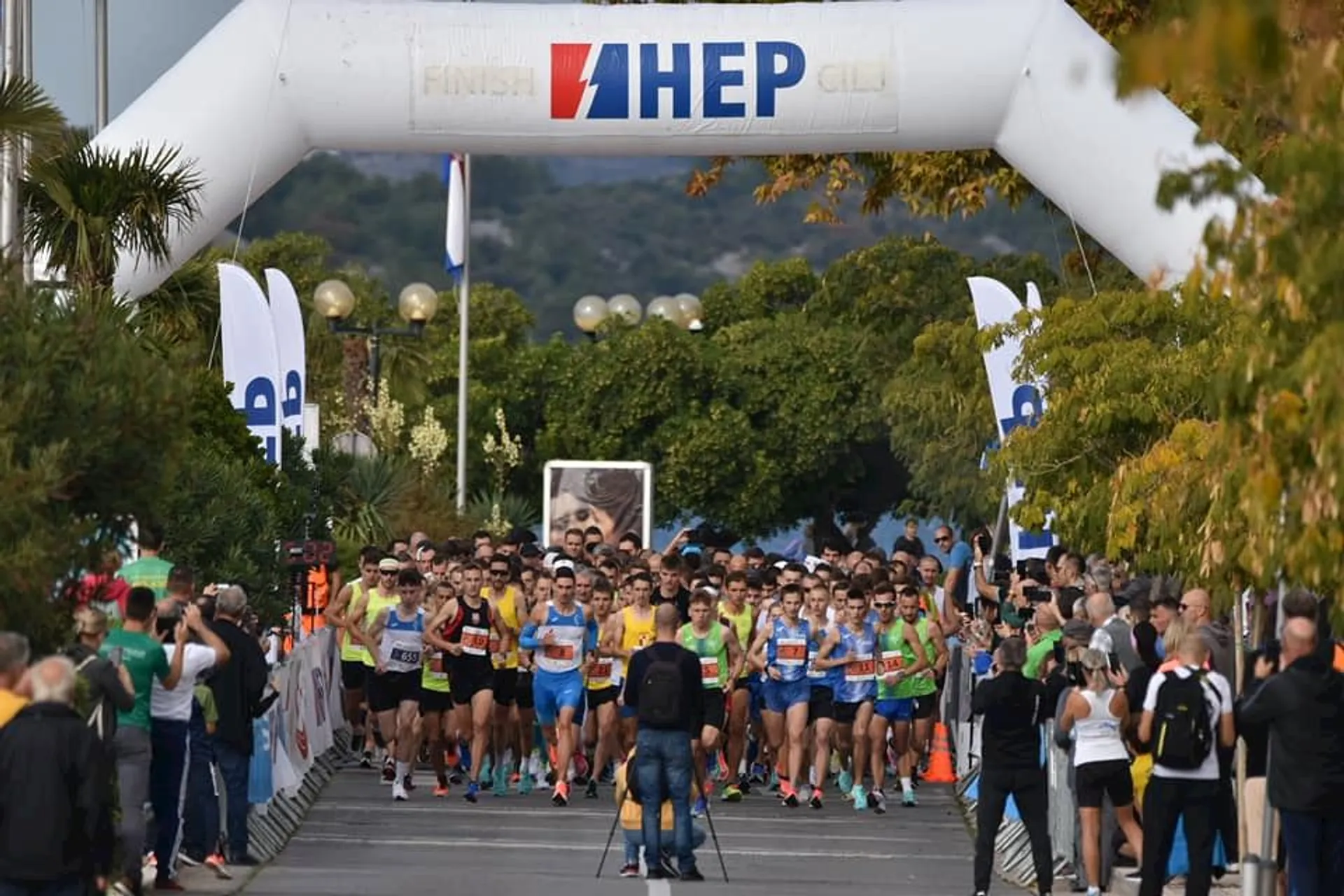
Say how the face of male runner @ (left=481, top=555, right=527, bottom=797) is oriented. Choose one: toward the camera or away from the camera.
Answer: toward the camera

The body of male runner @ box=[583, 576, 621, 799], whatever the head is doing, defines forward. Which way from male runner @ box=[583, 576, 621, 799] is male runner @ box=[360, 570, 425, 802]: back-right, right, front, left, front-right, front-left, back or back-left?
right

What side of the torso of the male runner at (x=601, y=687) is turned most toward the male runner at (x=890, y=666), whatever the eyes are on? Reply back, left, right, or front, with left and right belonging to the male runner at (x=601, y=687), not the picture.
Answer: left

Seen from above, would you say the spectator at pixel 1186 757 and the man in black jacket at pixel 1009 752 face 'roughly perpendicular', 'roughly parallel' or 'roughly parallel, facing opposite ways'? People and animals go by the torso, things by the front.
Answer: roughly parallel

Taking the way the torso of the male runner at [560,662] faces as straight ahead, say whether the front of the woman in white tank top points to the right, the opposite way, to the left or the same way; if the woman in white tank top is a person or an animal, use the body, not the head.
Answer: the opposite way

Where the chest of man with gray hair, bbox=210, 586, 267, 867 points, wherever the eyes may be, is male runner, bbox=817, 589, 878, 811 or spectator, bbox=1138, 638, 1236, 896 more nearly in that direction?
the male runner

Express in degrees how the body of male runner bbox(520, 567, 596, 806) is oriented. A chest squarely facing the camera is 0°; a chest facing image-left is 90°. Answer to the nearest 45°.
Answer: approximately 0°

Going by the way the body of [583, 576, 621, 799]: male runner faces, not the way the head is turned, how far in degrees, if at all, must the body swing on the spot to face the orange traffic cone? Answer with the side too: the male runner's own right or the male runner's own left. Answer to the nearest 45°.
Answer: approximately 135° to the male runner's own left

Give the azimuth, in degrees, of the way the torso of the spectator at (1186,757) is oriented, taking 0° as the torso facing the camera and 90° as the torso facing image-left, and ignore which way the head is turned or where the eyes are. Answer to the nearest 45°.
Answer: approximately 180°

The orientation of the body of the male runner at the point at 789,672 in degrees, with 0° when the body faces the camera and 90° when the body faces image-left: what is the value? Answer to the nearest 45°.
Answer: approximately 0°

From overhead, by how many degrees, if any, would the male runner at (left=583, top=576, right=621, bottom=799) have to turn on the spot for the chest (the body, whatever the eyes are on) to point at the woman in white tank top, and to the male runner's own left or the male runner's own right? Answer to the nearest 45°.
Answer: approximately 45° to the male runner's own left

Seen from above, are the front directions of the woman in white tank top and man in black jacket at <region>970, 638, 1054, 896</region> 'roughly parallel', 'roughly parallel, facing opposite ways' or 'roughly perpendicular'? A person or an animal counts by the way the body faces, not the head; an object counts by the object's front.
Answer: roughly parallel

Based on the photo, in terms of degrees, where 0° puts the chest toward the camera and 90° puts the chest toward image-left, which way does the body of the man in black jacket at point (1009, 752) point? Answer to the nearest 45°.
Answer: approximately 180°

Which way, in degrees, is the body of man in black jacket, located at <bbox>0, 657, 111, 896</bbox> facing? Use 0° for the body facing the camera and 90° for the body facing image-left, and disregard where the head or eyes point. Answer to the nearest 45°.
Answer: approximately 180°

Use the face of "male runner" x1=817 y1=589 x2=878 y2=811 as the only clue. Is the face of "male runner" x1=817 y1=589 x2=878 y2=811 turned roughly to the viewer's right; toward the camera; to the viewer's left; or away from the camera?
toward the camera

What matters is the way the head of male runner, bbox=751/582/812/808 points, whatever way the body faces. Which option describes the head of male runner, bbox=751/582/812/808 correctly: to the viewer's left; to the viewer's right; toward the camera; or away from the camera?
toward the camera

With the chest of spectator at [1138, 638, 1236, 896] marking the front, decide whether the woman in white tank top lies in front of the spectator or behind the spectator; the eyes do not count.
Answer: in front

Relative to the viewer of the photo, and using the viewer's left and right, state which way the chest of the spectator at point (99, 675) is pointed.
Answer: facing away from the viewer and to the right of the viewer

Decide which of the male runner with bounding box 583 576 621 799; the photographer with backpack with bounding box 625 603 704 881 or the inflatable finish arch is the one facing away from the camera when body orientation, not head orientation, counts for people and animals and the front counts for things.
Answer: the photographer with backpack

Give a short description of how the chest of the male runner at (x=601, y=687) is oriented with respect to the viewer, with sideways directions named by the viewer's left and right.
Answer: facing the viewer

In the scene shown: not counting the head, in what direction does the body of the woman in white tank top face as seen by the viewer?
away from the camera

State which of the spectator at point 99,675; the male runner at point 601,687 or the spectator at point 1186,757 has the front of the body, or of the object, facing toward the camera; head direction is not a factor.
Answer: the male runner
